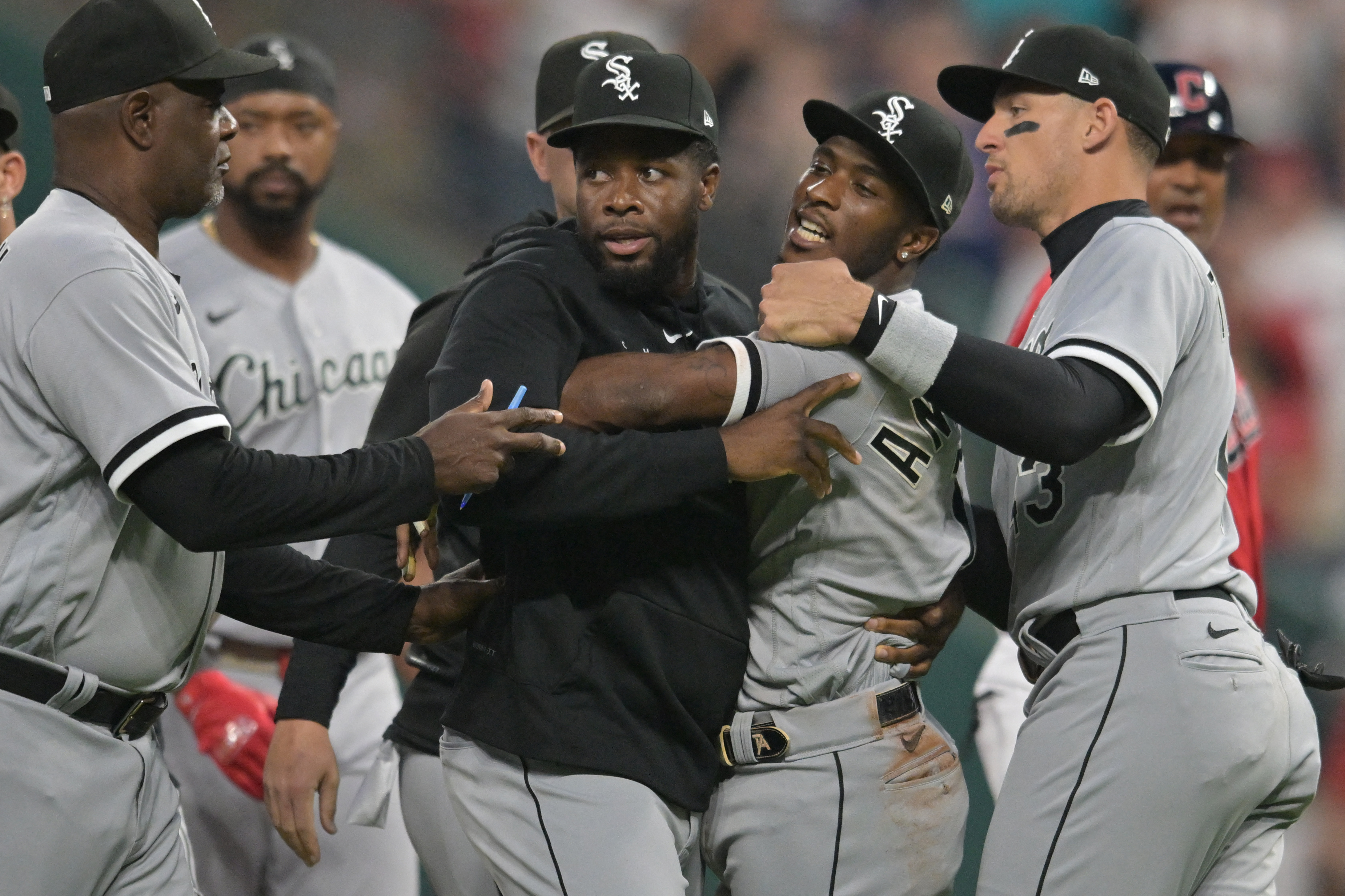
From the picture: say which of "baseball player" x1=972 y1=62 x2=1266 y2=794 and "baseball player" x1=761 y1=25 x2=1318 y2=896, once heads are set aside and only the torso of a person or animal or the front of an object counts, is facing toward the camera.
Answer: "baseball player" x1=972 y1=62 x2=1266 y2=794

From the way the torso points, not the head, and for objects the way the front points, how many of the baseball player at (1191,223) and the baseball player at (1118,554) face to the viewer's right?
0

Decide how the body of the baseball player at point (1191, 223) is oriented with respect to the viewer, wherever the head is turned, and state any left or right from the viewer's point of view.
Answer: facing the viewer

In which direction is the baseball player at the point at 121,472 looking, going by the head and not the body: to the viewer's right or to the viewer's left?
to the viewer's right

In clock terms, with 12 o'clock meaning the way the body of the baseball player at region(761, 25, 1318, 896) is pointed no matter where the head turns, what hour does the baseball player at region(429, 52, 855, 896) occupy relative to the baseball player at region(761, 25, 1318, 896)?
the baseball player at region(429, 52, 855, 896) is roughly at 11 o'clock from the baseball player at region(761, 25, 1318, 896).

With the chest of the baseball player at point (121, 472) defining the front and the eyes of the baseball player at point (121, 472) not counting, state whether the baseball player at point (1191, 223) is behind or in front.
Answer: in front

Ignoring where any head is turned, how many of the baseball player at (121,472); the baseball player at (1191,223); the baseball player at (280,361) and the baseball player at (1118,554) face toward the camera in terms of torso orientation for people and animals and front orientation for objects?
2

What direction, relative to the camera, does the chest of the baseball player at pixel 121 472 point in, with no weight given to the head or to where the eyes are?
to the viewer's right

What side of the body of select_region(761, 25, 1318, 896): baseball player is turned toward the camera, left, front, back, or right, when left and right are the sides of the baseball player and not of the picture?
left

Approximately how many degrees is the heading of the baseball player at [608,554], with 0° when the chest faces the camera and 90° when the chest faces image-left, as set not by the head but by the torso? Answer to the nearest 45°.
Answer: approximately 315°

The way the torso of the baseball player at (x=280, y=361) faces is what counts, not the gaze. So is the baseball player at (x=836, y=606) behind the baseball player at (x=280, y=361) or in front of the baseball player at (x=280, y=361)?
in front

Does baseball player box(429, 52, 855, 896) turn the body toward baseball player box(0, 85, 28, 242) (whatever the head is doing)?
no

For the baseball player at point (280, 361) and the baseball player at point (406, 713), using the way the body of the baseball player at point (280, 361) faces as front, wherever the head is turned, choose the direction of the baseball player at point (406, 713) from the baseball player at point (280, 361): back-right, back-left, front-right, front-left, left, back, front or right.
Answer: front

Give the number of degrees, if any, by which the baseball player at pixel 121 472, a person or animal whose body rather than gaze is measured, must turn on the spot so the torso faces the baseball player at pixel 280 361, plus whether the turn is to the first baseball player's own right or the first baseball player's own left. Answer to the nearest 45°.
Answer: approximately 90° to the first baseball player's own left

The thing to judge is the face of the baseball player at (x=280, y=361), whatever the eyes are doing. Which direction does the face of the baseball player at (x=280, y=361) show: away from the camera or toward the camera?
toward the camera

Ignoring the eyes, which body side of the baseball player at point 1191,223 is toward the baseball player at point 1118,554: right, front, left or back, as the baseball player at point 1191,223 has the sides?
front

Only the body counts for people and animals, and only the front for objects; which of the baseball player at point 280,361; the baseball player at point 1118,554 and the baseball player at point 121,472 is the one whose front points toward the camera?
the baseball player at point 280,361

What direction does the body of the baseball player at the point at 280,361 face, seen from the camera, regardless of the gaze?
toward the camera
